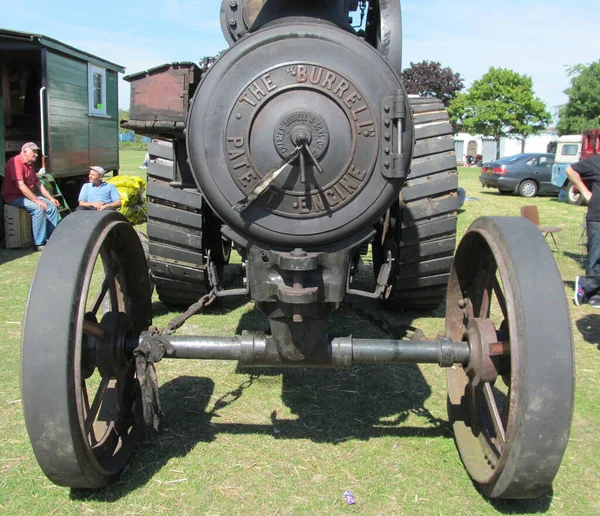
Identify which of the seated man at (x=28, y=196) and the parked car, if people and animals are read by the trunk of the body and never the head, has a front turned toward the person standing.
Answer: the seated man

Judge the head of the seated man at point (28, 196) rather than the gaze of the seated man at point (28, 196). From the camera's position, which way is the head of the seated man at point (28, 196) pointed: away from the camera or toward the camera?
toward the camera

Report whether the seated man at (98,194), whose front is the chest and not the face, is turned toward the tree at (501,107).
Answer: no

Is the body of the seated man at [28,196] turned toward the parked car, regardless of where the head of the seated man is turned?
no

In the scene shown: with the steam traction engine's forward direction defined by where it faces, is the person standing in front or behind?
behind

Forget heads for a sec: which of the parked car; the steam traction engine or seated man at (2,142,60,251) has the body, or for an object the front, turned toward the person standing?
the seated man

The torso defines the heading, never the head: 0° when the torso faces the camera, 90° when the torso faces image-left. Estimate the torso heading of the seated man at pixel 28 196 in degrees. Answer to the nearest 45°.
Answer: approximately 315°

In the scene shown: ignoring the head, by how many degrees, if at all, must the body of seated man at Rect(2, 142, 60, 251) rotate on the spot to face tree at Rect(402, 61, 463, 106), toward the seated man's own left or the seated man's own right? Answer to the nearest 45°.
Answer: approximately 90° to the seated man's own left

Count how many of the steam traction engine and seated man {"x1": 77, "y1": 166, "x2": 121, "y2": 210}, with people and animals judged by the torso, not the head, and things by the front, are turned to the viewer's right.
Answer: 0

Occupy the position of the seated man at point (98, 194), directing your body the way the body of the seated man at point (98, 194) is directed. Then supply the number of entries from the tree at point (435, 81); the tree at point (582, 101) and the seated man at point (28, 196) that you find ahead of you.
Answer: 0

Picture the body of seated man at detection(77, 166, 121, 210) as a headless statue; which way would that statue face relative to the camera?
toward the camera

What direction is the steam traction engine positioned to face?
toward the camera
